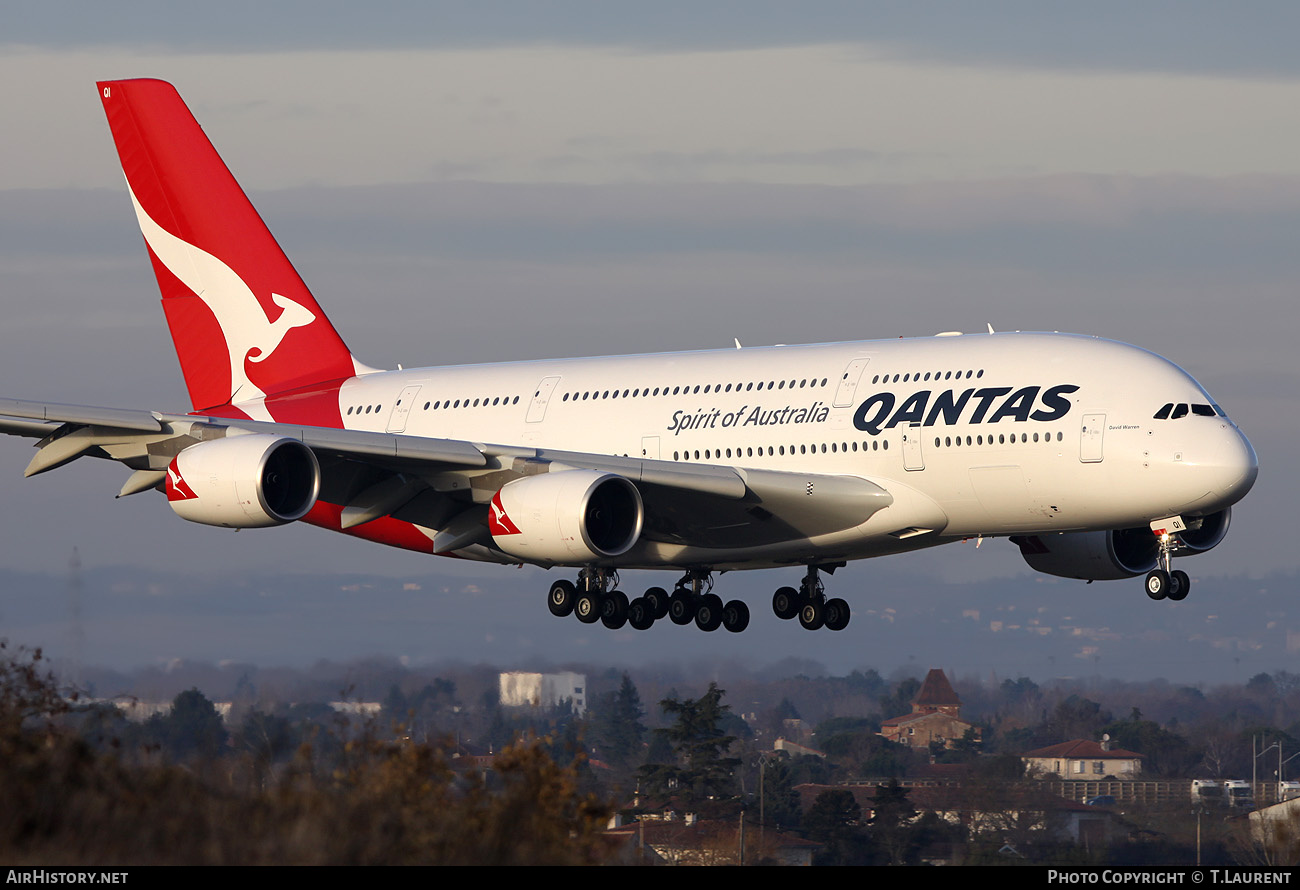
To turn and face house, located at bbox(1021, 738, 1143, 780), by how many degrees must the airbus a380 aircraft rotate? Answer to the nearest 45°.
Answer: approximately 90° to its left

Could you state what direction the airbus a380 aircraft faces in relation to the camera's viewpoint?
facing the viewer and to the right of the viewer
